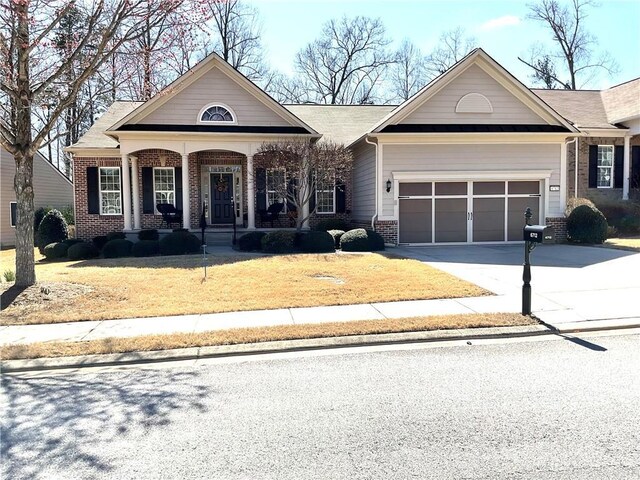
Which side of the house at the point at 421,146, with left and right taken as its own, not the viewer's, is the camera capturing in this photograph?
front

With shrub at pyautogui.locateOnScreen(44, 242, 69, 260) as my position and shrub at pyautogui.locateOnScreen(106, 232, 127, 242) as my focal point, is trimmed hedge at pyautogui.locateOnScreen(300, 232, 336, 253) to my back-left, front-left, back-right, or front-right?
front-right

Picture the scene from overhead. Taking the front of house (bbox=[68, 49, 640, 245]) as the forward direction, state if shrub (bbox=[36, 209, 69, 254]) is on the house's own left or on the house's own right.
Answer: on the house's own right

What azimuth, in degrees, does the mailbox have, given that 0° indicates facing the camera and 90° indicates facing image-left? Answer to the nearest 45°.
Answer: approximately 315°

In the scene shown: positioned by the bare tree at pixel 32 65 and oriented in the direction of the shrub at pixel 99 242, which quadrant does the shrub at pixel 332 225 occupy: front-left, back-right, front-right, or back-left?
front-right

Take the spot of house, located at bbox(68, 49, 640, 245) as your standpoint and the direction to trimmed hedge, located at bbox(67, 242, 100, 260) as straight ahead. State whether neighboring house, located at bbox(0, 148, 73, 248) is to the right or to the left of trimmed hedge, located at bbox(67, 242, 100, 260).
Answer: right

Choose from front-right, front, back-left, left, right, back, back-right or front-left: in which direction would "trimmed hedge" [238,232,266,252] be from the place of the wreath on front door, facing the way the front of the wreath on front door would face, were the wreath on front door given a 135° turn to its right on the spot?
back-left

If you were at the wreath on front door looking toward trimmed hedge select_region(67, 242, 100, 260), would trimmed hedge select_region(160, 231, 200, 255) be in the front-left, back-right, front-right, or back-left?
front-left

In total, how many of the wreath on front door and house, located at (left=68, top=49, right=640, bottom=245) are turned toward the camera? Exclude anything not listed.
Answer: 2

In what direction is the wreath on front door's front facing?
toward the camera

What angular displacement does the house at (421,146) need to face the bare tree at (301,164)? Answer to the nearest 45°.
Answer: approximately 90° to its right
